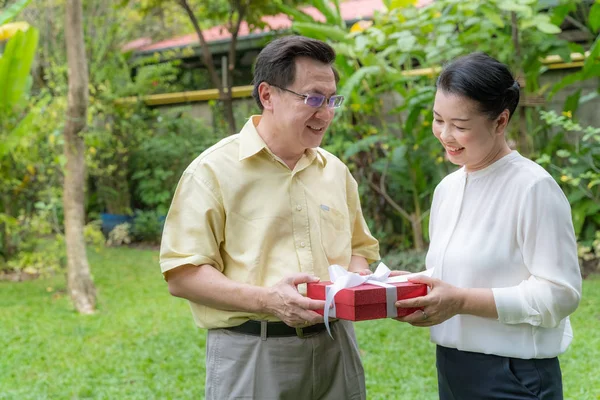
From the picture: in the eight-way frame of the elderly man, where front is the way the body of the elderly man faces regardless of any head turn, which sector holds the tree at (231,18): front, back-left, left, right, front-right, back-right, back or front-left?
back-left

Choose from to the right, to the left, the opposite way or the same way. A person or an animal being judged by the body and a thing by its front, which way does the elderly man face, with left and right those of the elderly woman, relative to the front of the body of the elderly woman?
to the left

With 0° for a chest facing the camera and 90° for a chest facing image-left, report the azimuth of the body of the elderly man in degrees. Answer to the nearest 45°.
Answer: approximately 315°

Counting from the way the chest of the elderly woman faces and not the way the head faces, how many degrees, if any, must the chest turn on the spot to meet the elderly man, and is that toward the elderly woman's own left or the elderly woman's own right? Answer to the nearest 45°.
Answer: approximately 45° to the elderly woman's own right

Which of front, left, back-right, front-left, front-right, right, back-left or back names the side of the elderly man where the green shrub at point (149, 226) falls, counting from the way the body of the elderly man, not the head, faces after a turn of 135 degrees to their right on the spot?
right

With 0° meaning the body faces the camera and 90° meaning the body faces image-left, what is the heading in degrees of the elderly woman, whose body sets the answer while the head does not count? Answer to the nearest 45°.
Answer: approximately 45°

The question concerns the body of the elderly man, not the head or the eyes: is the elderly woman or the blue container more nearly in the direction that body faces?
the elderly woman

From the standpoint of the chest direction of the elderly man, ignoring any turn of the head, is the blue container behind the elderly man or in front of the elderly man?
behind

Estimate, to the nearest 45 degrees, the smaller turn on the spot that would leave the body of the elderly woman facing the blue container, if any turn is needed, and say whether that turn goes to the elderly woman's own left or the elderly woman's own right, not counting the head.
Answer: approximately 90° to the elderly woman's own right
